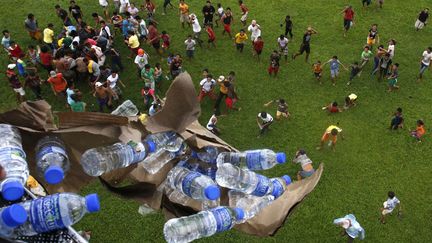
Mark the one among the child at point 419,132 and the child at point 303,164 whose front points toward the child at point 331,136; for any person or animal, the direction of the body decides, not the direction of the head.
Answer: the child at point 419,132

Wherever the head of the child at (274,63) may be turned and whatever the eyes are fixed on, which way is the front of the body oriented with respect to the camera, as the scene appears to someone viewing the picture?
toward the camera

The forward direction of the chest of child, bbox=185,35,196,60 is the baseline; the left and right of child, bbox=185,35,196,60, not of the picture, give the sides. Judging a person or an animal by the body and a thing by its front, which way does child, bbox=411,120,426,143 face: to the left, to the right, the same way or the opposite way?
to the right

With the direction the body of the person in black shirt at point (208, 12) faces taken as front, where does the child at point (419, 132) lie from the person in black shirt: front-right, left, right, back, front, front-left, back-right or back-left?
front-left

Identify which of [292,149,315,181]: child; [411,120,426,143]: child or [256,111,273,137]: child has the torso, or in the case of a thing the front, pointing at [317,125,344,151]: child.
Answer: [411,120,426,143]: child

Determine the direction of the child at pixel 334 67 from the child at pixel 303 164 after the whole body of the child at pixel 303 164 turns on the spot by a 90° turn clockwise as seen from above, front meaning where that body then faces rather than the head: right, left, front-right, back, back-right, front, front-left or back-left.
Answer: front

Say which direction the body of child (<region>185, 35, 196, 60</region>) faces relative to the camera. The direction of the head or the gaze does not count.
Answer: toward the camera

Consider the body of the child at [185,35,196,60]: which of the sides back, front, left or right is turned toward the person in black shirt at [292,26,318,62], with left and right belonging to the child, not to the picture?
left

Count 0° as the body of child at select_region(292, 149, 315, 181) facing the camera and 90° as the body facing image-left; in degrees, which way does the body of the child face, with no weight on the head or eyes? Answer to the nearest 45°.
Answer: approximately 90°

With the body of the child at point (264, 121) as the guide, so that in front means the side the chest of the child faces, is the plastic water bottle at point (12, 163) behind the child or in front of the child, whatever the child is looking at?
in front

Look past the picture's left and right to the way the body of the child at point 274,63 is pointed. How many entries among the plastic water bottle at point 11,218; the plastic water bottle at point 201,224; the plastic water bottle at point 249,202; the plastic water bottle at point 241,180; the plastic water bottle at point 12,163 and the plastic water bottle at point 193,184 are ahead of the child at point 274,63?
6

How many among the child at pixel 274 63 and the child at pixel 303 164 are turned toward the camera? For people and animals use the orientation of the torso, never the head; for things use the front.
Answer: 1

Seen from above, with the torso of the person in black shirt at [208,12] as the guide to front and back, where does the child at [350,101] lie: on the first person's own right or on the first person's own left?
on the first person's own left

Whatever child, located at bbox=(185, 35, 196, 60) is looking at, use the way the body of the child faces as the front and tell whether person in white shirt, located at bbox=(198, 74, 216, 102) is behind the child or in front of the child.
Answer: in front
